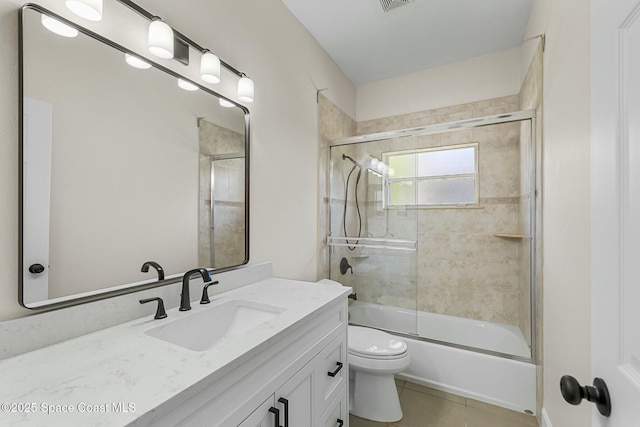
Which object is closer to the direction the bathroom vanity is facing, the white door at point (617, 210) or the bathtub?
the white door

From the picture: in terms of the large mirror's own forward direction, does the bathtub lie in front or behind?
in front

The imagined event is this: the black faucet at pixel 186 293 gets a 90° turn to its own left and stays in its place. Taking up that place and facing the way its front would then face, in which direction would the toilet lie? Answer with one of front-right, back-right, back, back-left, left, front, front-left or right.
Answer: front-right

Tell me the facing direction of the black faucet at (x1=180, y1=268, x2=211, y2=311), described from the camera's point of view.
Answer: facing the viewer and to the right of the viewer

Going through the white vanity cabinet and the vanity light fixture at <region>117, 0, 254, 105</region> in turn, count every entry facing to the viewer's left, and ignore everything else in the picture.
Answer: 0

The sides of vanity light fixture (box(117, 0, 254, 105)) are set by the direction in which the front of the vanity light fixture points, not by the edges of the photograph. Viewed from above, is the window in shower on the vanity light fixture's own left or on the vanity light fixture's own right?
on the vanity light fixture's own left

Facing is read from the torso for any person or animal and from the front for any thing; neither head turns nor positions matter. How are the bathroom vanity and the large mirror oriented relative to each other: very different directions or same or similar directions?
same or similar directions

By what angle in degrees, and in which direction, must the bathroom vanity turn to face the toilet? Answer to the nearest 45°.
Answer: approximately 90° to its left

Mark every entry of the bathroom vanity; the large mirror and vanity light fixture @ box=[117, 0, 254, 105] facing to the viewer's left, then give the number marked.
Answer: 0

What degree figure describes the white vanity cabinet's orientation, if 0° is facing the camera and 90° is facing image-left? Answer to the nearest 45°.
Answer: approximately 315°

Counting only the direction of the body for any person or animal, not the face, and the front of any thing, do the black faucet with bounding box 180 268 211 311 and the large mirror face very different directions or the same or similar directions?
same or similar directions

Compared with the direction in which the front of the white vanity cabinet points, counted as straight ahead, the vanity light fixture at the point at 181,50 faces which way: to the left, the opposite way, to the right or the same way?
the same way
